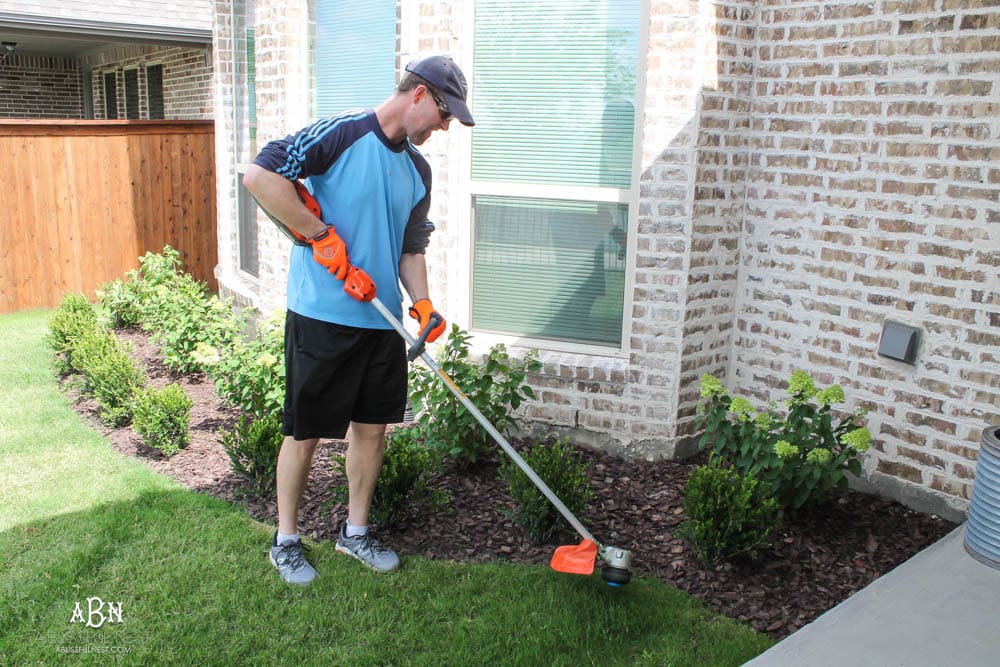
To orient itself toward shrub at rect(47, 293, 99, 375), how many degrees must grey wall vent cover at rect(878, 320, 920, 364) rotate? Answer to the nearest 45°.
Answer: approximately 45° to its right

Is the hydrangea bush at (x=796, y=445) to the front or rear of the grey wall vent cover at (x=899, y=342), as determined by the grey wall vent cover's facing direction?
to the front

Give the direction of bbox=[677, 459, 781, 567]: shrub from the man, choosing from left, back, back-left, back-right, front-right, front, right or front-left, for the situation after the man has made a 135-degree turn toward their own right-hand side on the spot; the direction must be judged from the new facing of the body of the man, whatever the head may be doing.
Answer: back

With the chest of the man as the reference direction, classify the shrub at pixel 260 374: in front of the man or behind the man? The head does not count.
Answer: behind

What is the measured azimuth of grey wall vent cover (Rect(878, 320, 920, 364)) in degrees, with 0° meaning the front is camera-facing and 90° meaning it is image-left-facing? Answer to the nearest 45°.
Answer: approximately 45°

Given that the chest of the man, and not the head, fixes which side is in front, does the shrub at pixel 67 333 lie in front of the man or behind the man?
behind

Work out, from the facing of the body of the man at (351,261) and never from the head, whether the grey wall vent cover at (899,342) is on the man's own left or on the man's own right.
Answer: on the man's own left

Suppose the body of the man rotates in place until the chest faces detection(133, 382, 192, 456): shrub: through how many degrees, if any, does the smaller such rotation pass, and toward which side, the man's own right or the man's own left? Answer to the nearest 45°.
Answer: approximately 180°

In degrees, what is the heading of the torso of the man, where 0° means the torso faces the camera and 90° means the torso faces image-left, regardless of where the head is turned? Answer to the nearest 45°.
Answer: approximately 315°

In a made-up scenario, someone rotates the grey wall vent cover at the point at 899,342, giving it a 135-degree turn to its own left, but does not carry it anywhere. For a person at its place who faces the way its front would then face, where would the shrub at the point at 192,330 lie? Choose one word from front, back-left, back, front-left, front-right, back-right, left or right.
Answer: back

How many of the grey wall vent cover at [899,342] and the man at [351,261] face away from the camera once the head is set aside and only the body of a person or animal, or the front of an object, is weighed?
0
